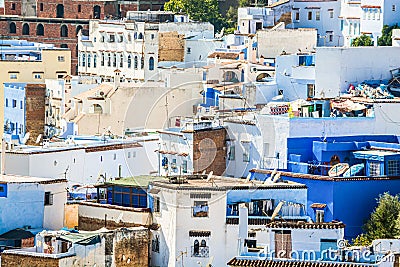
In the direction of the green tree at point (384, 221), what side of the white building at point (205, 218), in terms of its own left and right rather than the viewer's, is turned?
left

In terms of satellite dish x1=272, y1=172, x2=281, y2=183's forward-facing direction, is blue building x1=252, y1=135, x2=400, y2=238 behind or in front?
behind

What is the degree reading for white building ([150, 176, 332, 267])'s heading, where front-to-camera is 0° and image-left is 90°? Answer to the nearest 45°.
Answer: approximately 0°

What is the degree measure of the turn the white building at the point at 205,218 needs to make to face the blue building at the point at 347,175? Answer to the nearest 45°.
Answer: approximately 135° to its left

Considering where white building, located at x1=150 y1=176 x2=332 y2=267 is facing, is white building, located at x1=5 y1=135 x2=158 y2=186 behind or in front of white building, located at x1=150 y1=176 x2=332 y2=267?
behind
